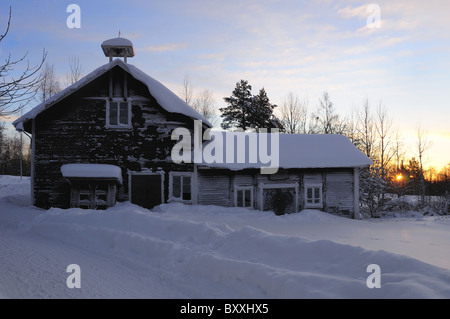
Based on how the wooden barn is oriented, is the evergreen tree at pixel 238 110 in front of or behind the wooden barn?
behind

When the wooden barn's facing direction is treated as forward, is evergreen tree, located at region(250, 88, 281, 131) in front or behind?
behind

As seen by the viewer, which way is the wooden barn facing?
toward the camera
